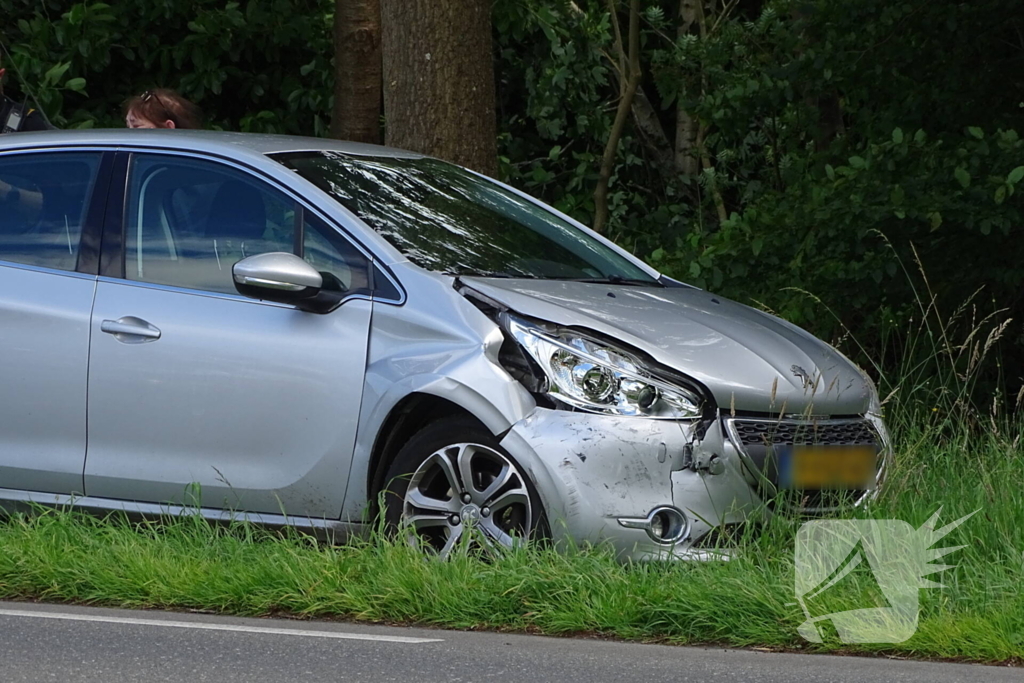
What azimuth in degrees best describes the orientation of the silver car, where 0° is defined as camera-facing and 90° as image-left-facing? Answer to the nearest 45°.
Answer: approximately 315°

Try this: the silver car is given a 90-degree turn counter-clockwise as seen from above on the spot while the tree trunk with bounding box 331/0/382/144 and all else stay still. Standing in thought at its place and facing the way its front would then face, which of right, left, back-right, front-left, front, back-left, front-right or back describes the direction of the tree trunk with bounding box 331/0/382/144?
front-left
